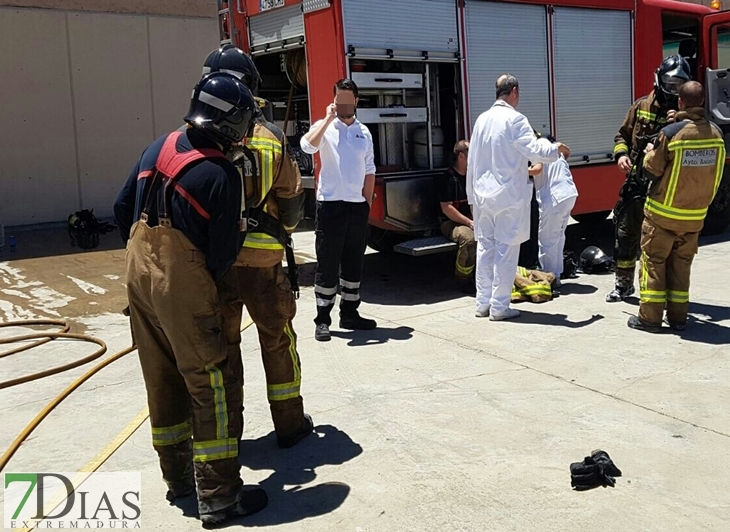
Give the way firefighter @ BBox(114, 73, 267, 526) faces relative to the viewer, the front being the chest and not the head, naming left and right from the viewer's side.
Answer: facing away from the viewer and to the right of the viewer

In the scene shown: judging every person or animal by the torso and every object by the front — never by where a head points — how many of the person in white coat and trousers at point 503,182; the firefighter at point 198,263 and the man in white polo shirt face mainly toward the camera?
1

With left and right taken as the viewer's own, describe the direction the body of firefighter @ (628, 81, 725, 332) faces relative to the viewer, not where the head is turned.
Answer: facing away from the viewer and to the left of the viewer

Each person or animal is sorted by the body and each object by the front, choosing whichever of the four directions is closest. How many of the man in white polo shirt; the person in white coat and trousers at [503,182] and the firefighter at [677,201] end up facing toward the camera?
1

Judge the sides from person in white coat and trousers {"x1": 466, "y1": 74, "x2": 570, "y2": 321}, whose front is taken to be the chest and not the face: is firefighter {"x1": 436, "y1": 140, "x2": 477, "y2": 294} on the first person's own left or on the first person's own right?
on the first person's own left

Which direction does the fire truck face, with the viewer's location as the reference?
facing away from the viewer and to the right of the viewer

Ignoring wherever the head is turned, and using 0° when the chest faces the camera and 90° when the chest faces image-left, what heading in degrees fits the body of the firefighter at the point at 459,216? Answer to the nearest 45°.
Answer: approximately 315°

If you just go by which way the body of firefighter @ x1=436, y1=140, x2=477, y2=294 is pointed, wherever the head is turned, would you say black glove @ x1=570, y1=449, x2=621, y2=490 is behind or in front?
in front
